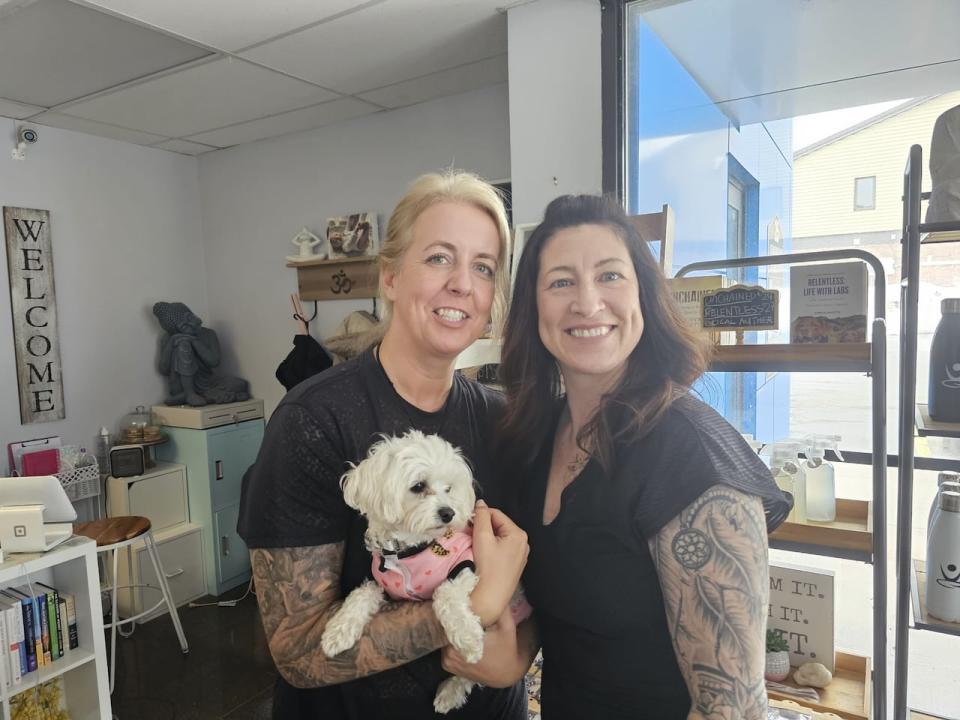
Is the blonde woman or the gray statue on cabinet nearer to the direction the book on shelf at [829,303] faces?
the blonde woman

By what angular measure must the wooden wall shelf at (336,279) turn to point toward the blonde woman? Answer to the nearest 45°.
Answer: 0° — it already faces them

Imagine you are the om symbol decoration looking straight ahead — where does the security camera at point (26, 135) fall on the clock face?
The security camera is roughly at 3 o'clock from the om symbol decoration.

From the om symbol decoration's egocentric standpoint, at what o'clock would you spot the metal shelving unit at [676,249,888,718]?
The metal shelving unit is roughly at 11 o'clock from the om symbol decoration.

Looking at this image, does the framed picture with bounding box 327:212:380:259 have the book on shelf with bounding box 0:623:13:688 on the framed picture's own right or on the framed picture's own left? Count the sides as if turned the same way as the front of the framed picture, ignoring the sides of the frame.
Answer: on the framed picture's own right

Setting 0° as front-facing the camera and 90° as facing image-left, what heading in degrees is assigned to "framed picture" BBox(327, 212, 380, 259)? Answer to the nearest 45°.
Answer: approximately 0°

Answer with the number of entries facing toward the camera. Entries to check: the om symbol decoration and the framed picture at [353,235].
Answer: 2
